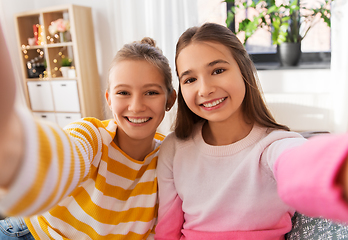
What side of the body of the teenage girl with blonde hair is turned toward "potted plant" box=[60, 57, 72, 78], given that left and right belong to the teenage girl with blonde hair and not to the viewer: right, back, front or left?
back

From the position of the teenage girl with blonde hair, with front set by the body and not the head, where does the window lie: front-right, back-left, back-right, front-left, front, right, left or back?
back-left

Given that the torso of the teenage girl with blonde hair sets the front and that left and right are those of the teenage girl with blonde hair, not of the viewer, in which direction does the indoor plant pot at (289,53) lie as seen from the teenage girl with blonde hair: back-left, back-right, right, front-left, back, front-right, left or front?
back-left

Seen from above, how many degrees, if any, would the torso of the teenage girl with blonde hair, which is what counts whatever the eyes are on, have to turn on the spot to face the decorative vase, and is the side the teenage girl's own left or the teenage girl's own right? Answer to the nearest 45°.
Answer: approximately 180°

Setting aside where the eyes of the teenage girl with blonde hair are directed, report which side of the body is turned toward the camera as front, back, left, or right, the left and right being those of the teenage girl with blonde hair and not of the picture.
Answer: front

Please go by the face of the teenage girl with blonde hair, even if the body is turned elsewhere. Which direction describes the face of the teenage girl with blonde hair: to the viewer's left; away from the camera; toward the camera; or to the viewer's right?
toward the camera

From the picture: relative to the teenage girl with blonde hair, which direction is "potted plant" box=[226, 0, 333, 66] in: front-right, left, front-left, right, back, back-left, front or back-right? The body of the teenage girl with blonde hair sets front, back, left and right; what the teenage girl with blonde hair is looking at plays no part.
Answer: back-left

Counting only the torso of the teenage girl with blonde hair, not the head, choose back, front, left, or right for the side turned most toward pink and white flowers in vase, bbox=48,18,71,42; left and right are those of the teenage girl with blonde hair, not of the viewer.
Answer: back
